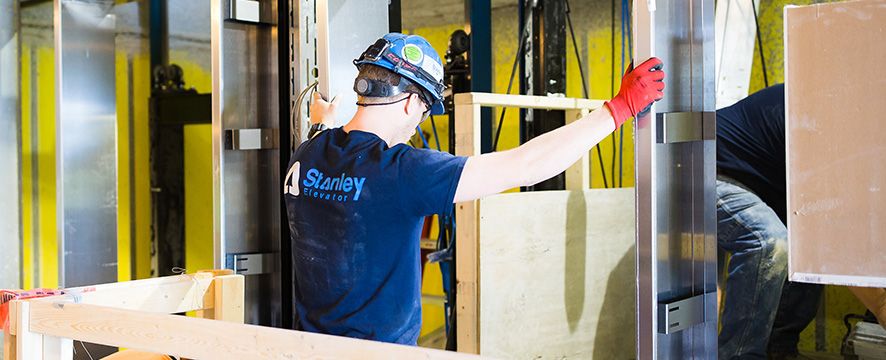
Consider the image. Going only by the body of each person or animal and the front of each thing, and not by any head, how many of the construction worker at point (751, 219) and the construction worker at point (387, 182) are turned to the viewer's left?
0

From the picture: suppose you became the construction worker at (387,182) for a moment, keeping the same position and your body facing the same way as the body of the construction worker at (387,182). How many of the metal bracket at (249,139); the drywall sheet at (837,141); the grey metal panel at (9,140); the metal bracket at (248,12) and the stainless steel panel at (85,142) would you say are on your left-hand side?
4

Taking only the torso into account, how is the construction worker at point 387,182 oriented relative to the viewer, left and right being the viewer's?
facing away from the viewer and to the right of the viewer

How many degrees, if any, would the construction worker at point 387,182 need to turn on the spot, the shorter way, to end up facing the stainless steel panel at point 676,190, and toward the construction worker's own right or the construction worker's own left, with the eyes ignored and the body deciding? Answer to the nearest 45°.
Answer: approximately 45° to the construction worker's own right

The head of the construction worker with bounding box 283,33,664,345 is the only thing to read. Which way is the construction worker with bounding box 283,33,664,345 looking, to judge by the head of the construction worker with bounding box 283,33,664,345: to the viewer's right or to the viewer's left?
to the viewer's right

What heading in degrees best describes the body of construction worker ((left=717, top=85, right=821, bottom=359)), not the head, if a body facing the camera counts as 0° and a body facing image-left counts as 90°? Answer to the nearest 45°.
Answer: approximately 270°
